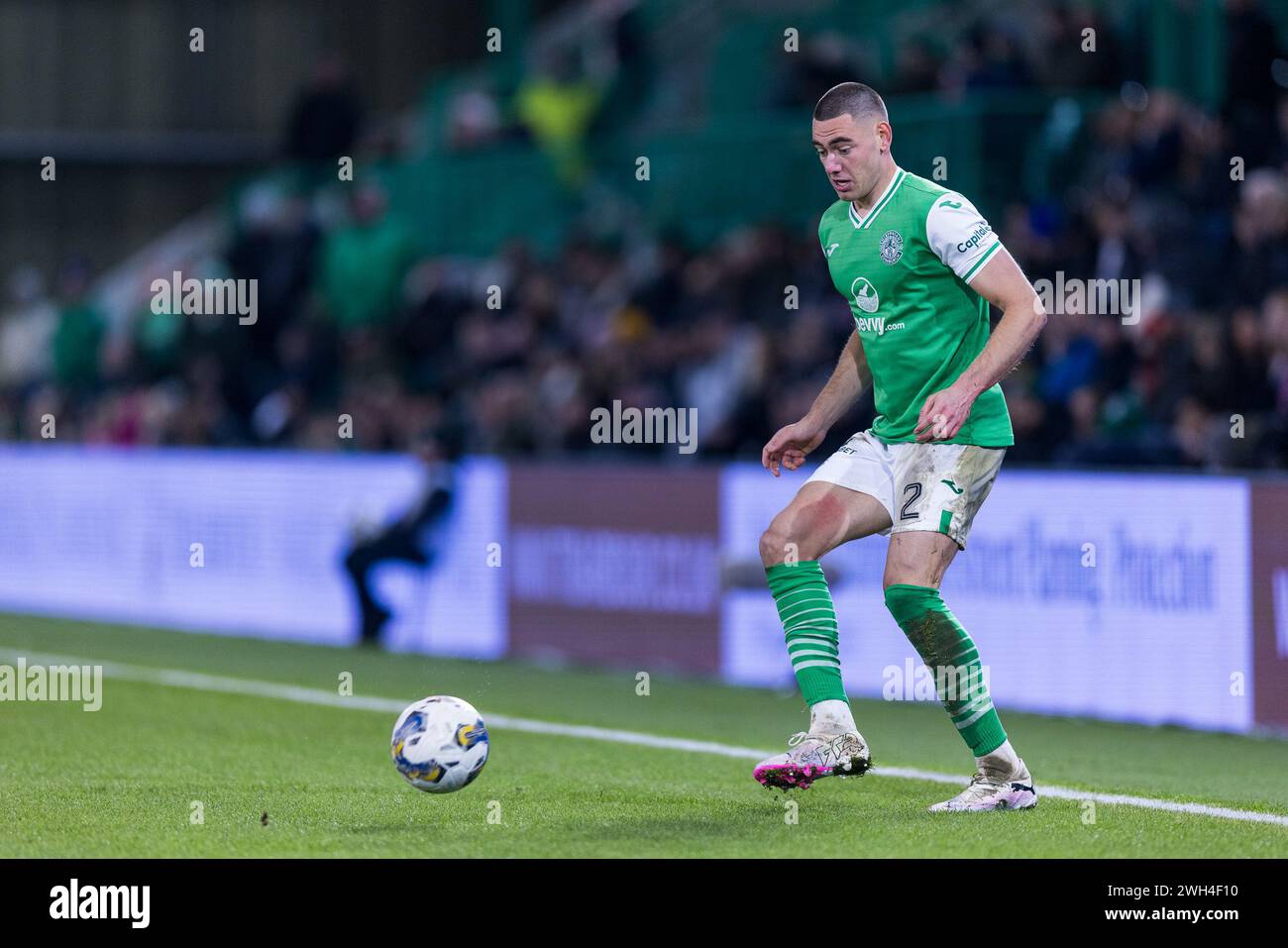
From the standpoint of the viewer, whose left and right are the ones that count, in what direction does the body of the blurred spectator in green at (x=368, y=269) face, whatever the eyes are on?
facing the viewer

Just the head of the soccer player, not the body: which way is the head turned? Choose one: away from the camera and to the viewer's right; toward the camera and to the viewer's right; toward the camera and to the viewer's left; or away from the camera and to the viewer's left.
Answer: toward the camera and to the viewer's left

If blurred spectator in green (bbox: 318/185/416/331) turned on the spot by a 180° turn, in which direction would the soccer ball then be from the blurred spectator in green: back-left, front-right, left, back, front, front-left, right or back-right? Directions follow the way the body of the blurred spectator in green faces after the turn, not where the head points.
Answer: back

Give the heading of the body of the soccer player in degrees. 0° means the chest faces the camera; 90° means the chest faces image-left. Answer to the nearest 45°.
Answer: approximately 45°

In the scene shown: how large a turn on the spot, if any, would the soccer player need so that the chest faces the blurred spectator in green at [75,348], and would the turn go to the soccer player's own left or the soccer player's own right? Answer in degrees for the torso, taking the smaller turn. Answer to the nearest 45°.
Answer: approximately 90° to the soccer player's own right

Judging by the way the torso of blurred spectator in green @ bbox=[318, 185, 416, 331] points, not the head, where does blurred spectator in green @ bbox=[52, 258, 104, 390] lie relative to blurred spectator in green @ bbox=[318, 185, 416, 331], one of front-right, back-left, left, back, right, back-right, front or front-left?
back-right

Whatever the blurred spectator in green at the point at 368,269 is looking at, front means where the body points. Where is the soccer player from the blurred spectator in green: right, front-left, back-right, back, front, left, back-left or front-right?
front

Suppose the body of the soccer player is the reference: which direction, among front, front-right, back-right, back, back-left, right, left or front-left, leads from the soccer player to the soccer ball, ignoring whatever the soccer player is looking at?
front-right

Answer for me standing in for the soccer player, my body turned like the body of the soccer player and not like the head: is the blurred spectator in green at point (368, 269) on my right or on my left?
on my right

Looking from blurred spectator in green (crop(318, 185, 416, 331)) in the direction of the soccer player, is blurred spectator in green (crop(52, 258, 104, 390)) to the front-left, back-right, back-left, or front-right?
back-right

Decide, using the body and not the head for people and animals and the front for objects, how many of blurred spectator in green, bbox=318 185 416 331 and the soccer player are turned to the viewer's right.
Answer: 0
